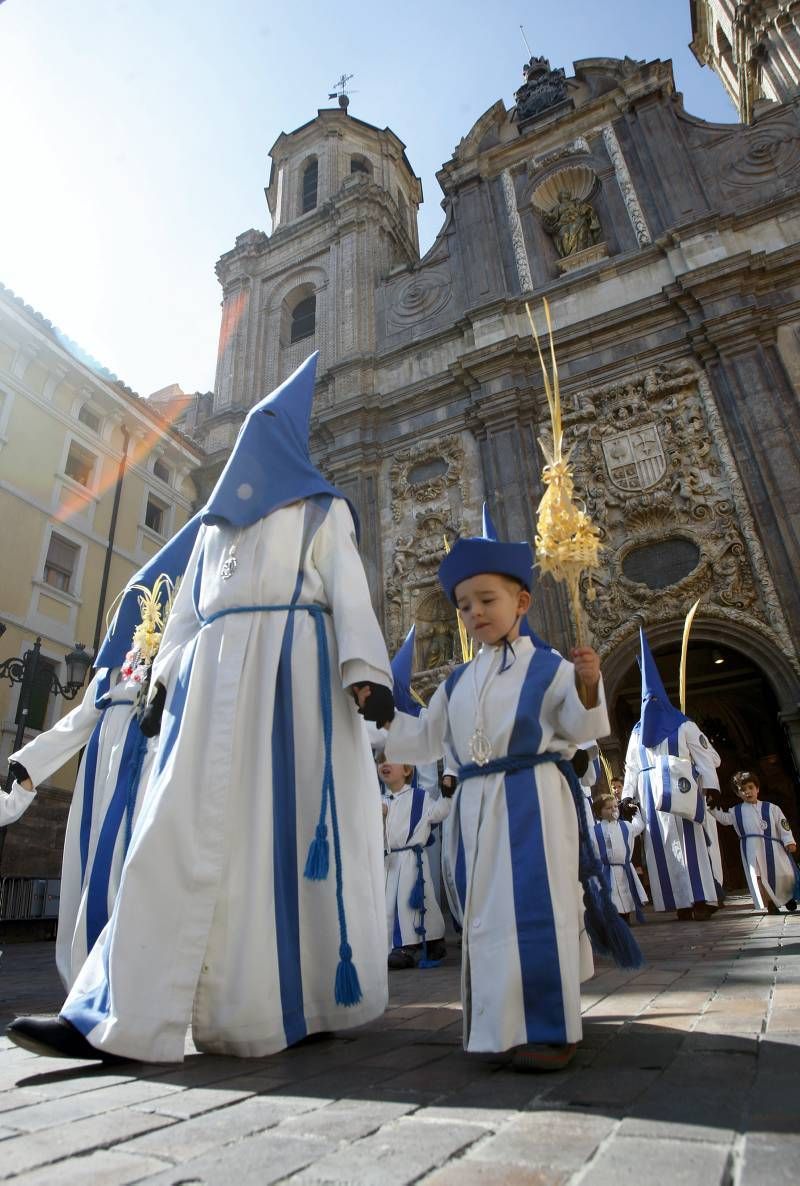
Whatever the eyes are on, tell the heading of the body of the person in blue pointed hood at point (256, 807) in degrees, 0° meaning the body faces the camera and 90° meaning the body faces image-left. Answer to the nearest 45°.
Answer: approximately 45°

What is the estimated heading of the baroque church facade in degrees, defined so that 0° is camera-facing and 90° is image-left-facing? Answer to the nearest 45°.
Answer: approximately 45°

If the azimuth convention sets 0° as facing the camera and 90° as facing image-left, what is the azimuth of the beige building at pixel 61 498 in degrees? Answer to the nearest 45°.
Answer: approximately 315°

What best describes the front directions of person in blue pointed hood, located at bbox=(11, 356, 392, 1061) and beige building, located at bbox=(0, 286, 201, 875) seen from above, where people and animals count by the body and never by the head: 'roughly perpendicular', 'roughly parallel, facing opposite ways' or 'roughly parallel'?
roughly perpendicular

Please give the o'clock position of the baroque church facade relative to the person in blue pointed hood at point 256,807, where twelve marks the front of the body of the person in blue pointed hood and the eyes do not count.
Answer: The baroque church facade is roughly at 6 o'clock from the person in blue pointed hood.

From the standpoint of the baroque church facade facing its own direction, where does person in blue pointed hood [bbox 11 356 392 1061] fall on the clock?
The person in blue pointed hood is roughly at 11 o'clock from the baroque church facade.

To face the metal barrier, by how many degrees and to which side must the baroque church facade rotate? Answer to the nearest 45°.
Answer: approximately 45° to its right

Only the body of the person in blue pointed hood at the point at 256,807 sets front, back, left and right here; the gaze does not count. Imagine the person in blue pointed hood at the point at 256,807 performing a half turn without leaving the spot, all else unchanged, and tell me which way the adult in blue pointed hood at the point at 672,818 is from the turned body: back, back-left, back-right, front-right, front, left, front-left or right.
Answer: front
